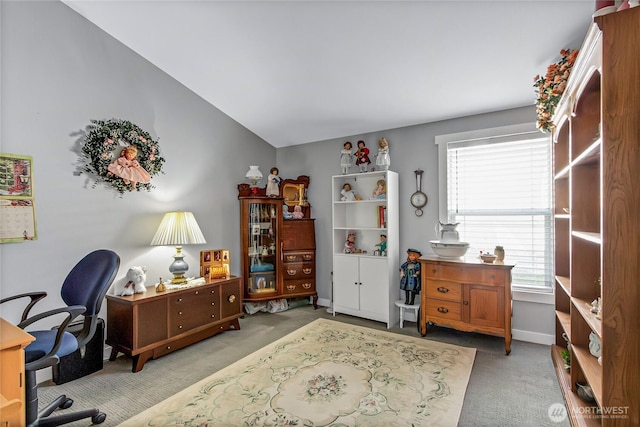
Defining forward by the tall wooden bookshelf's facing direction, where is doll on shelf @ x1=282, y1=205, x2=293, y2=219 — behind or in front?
in front

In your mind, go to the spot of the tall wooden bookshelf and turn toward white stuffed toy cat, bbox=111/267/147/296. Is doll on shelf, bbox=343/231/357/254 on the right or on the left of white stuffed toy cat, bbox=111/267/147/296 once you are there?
right

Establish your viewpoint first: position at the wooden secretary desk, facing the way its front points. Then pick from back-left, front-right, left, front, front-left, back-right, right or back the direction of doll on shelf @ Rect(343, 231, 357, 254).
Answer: left

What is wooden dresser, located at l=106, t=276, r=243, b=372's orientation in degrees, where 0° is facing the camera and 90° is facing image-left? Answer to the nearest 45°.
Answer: approximately 315°

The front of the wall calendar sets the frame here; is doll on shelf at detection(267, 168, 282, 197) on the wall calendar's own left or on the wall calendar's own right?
on the wall calendar's own left

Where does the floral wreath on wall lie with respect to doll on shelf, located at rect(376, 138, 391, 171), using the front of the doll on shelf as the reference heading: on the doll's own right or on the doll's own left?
on the doll's own right
